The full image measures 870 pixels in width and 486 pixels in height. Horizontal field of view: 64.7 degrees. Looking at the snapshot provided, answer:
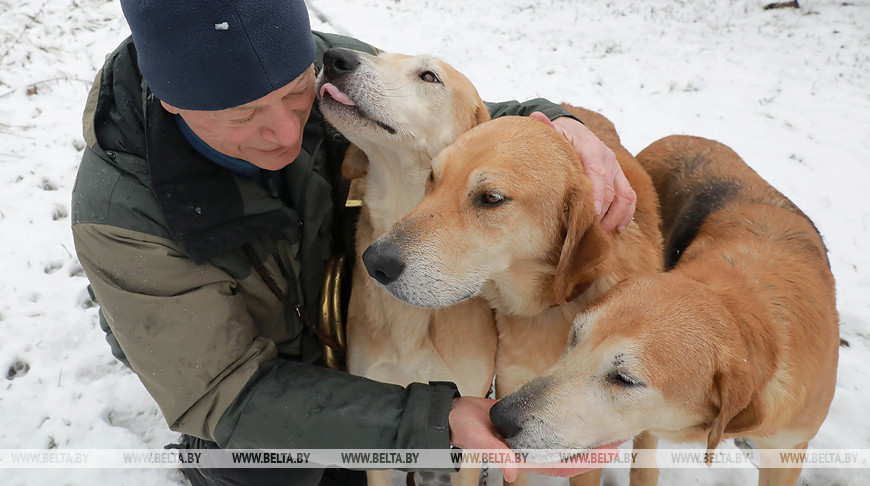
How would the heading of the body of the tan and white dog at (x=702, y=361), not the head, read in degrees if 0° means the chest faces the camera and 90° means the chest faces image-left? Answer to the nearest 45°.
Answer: approximately 45°

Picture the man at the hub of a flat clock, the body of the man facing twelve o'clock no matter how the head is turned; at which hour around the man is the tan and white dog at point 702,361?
The tan and white dog is roughly at 11 o'clock from the man.

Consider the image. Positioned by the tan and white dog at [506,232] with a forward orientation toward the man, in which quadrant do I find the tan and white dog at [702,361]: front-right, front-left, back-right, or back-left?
back-left

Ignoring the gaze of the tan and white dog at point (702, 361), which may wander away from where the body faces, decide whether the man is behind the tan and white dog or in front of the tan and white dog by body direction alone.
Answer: in front

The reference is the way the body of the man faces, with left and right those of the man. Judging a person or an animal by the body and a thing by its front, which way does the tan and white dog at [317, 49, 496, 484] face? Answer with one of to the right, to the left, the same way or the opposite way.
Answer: to the right

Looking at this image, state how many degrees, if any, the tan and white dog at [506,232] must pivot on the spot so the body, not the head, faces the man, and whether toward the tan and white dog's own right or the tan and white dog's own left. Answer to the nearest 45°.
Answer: approximately 45° to the tan and white dog's own right
